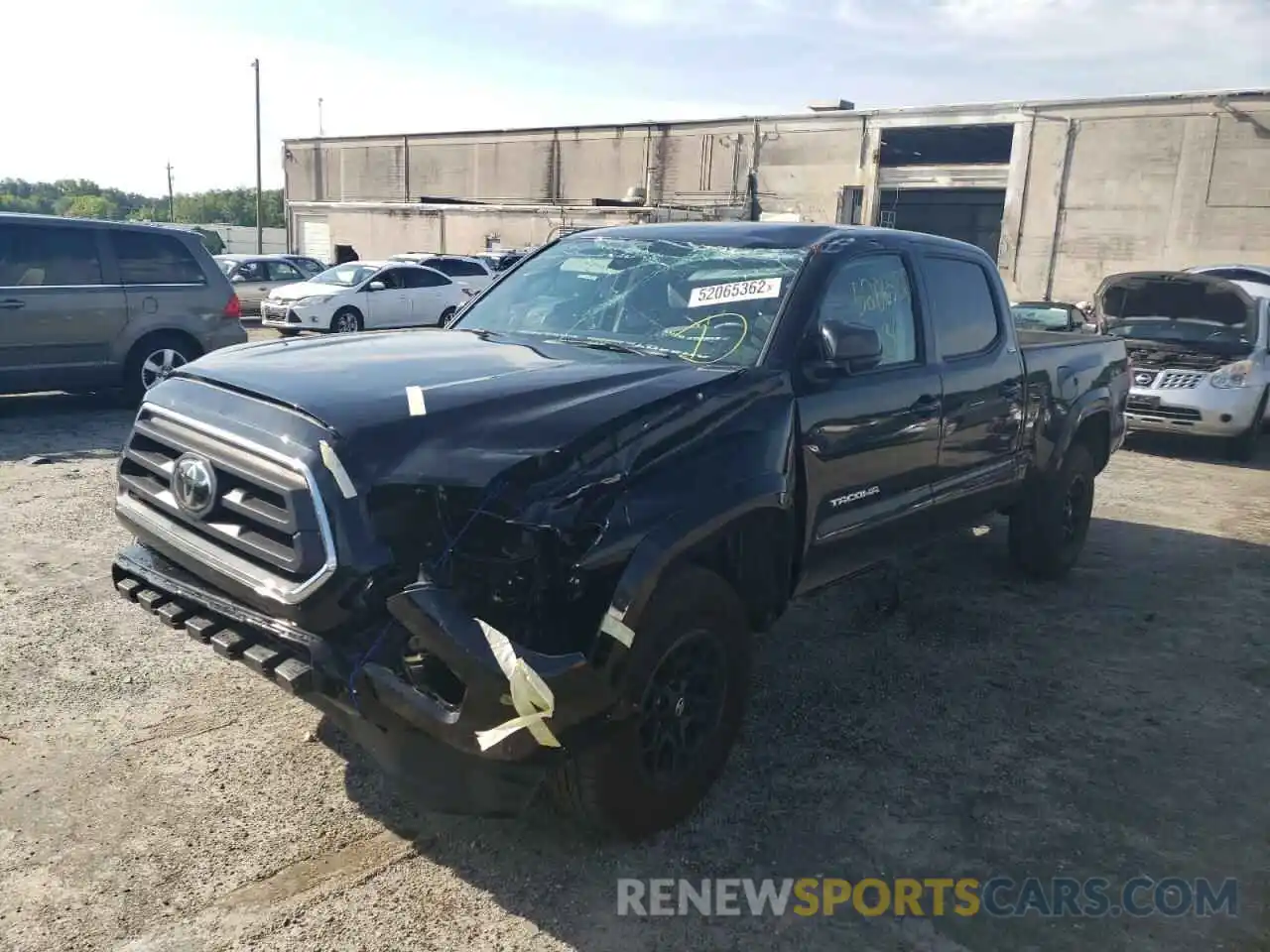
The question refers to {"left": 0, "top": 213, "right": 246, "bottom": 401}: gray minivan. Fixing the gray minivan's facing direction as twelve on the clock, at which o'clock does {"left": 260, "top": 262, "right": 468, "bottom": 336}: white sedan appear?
The white sedan is roughly at 4 o'clock from the gray minivan.

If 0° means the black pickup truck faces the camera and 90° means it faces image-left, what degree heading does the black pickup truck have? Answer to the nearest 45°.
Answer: approximately 45°

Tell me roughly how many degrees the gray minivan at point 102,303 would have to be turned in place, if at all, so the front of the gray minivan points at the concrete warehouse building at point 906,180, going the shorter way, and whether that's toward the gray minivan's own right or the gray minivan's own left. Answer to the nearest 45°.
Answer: approximately 135° to the gray minivan's own right

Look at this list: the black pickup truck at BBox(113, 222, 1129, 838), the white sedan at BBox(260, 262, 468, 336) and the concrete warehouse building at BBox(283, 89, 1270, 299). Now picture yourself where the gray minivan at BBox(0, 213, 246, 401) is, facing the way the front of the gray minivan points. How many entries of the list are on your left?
1

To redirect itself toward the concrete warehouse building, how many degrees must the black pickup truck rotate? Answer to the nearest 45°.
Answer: approximately 135° to its right

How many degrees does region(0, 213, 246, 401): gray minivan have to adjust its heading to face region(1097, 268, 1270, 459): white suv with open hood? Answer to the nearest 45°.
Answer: approximately 180°

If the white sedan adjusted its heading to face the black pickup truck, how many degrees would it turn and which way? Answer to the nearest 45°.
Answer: approximately 45° to its left

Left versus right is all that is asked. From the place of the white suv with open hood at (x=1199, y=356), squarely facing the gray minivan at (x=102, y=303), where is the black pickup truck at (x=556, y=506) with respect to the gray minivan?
left

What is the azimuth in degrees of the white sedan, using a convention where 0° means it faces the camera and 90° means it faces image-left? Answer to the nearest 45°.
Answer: approximately 45°

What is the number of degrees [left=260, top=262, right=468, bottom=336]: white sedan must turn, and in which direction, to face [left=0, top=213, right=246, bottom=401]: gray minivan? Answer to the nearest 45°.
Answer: approximately 45° to its left

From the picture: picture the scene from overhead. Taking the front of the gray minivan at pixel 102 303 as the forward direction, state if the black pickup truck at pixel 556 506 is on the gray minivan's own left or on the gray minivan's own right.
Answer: on the gray minivan's own left

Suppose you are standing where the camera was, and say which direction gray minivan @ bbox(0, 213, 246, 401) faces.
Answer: facing to the left of the viewer
